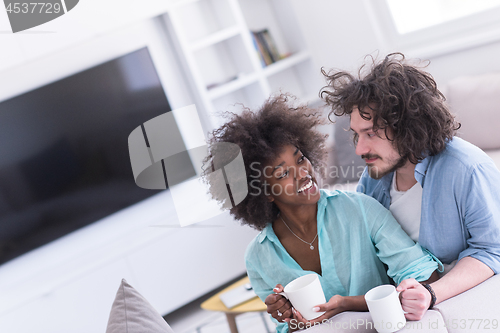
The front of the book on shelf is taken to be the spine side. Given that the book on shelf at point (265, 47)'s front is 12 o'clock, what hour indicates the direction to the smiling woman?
The smiling woman is roughly at 12 o'clock from the book on shelf.

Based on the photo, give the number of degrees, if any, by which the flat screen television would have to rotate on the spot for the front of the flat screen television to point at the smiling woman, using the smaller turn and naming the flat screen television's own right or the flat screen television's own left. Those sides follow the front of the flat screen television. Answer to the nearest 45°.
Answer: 0° — it already faces them

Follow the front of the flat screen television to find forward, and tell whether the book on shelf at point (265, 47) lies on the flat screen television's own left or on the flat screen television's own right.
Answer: on the flat screen television's own left

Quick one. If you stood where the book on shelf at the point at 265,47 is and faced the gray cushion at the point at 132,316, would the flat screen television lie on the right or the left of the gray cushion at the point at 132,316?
right

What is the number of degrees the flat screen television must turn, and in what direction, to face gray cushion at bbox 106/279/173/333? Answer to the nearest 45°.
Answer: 0° — it already faces it
